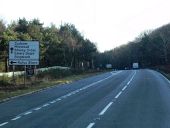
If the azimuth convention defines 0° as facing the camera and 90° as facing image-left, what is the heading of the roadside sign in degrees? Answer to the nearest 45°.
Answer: approximately 0°
